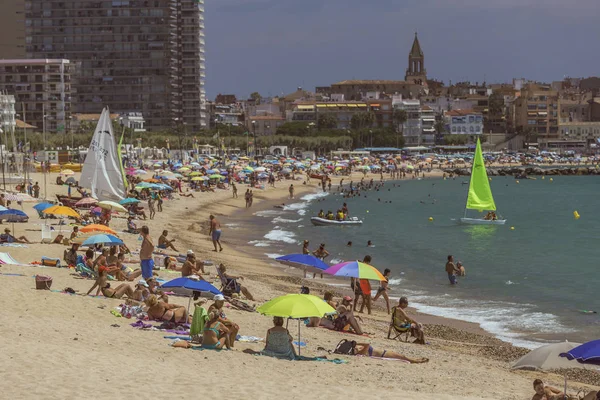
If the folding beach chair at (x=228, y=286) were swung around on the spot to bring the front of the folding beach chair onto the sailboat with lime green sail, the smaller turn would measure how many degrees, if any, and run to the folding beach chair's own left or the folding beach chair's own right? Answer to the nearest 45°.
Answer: approximately 45° to the folding beach chair's own left

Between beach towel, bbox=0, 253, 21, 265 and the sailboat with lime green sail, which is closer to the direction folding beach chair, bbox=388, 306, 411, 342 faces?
the sailboat with lime green sail

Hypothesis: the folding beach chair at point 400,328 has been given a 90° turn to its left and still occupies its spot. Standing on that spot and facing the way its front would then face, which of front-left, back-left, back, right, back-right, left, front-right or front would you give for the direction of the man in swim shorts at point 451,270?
front

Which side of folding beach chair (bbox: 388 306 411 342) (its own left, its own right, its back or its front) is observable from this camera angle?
right

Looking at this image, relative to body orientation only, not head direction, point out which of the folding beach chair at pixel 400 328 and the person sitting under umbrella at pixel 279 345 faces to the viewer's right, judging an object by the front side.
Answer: the folding beach chair

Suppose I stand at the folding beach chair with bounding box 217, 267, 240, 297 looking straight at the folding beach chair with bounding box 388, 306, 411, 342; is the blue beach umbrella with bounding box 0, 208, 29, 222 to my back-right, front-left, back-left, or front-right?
back-left

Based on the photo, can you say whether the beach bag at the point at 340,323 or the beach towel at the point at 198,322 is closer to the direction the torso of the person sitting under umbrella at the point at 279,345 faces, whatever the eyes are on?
the beach bag

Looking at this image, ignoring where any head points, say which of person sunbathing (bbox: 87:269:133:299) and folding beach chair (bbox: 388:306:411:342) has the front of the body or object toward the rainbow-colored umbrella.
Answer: the person sunbathing

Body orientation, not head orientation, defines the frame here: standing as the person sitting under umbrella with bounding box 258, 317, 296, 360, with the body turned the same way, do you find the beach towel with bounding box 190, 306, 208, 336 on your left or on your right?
on your left

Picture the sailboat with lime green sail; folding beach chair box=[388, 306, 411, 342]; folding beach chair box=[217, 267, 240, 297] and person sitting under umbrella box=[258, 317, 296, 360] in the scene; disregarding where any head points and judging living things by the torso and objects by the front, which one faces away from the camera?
the person sitting under umbrella

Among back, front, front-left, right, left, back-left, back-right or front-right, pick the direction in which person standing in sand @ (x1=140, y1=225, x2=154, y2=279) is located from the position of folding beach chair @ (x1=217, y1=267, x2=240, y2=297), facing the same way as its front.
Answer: back

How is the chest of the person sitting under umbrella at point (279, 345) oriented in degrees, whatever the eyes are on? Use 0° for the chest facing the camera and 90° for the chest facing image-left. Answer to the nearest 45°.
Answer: approximately 180°

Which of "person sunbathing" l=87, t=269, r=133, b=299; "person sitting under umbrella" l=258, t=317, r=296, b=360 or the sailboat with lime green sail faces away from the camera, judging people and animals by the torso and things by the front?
"person sitting under umbrella" l=258, t=317, r=296, b=360

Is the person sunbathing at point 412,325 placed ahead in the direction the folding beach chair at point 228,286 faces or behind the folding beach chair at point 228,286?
ahead

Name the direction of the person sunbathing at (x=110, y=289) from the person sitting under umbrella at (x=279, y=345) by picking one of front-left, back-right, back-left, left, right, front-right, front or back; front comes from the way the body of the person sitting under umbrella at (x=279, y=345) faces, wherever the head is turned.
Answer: front-left

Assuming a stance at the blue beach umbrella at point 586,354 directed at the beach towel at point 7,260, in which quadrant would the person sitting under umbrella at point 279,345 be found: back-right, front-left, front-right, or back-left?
front-left
